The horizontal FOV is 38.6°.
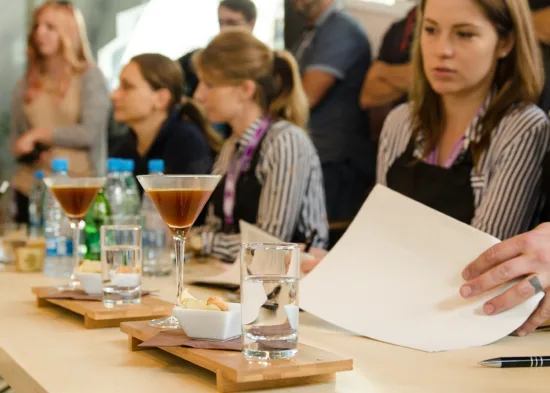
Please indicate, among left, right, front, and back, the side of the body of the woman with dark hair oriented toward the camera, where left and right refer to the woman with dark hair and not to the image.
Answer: left

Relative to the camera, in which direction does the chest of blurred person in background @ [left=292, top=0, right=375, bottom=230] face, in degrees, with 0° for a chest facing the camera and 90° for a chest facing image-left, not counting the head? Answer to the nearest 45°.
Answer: approximately 90°

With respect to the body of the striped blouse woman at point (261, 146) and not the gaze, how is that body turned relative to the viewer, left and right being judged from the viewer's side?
facing to the left of the viewer

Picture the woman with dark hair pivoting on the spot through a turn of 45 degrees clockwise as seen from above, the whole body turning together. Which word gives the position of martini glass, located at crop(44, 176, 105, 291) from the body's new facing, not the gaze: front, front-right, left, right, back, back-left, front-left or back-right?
back-left

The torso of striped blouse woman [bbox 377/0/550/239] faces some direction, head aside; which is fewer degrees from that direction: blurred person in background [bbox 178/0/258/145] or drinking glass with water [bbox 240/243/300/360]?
the drinking glass with water

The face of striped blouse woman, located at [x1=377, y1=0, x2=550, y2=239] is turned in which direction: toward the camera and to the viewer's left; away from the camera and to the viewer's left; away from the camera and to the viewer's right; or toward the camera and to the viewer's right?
toward the camera and to the viewer's left

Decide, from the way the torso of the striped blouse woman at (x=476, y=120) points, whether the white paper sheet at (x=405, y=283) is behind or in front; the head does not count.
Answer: in front

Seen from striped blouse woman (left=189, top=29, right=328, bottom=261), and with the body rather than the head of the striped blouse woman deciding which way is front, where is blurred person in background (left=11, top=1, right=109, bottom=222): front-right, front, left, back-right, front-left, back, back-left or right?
front-right

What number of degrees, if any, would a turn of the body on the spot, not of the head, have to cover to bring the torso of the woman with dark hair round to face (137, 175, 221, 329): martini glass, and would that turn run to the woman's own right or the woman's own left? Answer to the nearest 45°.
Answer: approximately 90° to the woman's own left

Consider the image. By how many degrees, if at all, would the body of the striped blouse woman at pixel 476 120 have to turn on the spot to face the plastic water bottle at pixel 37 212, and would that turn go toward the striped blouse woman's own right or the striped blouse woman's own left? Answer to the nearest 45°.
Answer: approximately 90° to the striped blouse woman's own right
